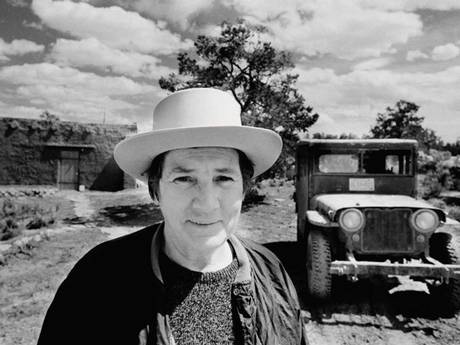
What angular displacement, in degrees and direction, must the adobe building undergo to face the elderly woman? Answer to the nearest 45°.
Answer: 0° — it already faces them

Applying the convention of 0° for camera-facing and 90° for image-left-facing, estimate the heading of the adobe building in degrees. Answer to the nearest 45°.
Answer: approximately 0°

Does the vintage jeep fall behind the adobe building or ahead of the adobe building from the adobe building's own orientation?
ahead
